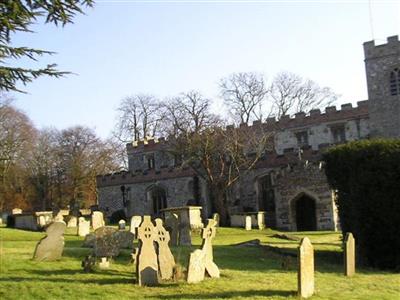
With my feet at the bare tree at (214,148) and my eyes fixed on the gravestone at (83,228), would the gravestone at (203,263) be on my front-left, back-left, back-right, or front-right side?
front-left

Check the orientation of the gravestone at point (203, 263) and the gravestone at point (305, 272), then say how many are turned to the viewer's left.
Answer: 0

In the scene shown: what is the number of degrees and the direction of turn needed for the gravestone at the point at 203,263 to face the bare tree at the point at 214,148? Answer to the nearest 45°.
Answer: approximately 135° to its left

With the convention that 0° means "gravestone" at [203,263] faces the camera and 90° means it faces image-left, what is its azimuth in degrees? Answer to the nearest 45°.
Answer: approximately 315°

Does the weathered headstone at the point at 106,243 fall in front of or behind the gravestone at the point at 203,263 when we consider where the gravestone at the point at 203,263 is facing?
behind

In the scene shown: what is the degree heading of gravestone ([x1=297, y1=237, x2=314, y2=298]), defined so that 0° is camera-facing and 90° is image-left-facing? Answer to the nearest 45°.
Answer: approximately 315°

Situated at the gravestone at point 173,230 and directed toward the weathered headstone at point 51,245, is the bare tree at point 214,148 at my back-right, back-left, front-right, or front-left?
back-right

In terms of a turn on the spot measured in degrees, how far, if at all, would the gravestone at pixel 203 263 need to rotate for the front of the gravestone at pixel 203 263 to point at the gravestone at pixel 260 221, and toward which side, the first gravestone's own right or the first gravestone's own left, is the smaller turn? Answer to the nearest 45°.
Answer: approximately 135° to the first gravestone's own left

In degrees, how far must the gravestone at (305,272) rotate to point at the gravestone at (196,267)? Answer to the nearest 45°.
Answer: approximately 135° to its right

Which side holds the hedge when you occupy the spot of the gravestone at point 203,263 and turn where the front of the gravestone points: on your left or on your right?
on your left
